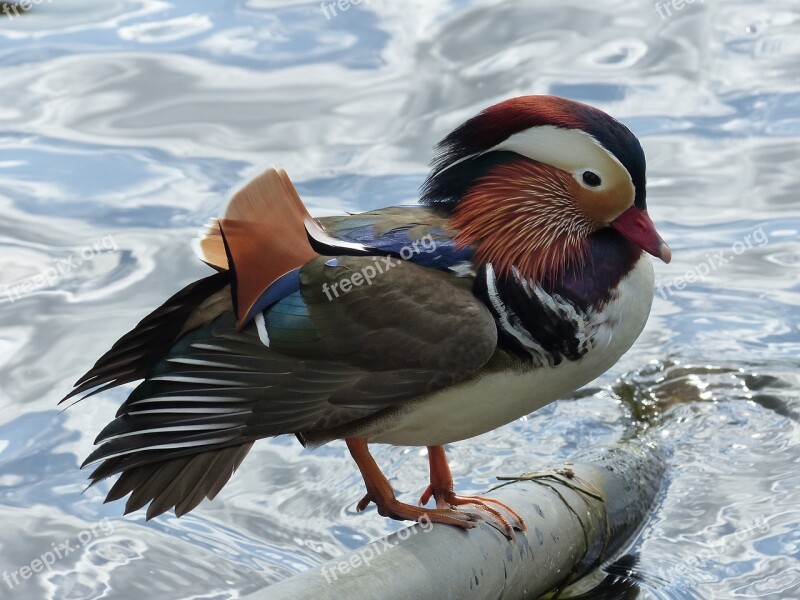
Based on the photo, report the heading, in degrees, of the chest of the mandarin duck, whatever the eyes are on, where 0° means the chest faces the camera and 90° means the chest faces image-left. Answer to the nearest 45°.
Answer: approximately 270°
